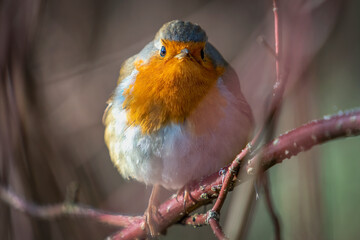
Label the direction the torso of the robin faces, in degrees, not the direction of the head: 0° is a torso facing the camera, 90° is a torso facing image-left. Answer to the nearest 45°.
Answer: approximately 0°
